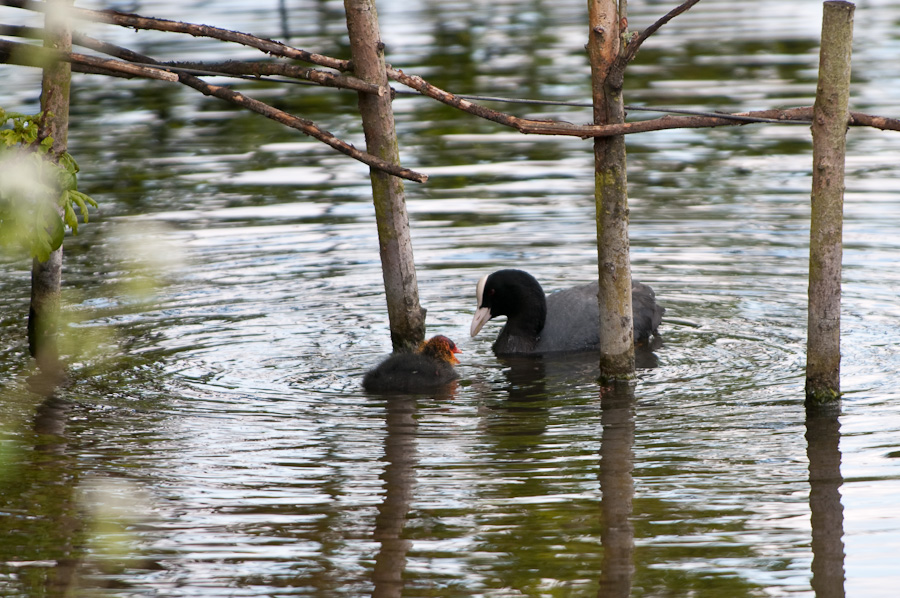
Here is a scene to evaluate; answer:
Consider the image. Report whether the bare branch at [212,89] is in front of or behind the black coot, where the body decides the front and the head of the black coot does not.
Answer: in front

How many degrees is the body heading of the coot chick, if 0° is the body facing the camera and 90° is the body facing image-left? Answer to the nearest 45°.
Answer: approximately 270°

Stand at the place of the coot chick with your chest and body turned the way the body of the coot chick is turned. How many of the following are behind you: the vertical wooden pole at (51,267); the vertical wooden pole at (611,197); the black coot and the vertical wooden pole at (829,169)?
1

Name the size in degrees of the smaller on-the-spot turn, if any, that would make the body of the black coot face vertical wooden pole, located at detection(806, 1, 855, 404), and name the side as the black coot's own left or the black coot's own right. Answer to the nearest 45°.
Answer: approximately 135° to the black coot's own left

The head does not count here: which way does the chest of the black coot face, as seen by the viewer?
to the viewer's left

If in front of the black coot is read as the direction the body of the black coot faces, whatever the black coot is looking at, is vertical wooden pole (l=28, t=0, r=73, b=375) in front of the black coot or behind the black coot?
in front

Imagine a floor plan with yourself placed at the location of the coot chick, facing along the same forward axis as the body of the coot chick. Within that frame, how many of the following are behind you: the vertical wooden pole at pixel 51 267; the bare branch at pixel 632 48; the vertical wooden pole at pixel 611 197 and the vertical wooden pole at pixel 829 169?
1

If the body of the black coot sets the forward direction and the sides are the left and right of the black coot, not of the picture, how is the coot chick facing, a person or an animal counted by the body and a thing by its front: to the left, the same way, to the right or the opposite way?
the opposite way

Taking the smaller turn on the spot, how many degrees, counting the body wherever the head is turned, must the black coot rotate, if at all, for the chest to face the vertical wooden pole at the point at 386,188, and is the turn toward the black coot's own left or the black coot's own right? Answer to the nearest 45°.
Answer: approximately 45° to the black coot's own left

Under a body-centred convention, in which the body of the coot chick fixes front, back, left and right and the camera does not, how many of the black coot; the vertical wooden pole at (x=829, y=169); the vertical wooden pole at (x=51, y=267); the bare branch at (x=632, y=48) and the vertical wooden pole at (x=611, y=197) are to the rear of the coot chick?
1

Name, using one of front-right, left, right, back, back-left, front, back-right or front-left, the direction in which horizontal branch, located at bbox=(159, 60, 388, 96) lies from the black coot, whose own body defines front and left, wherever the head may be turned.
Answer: front-left

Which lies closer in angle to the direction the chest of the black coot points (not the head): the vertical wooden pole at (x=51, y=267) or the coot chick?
the vertical wooden pole

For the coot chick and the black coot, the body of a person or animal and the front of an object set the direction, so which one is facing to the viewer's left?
the black coot

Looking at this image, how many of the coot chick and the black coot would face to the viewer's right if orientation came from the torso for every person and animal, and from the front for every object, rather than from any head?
1
